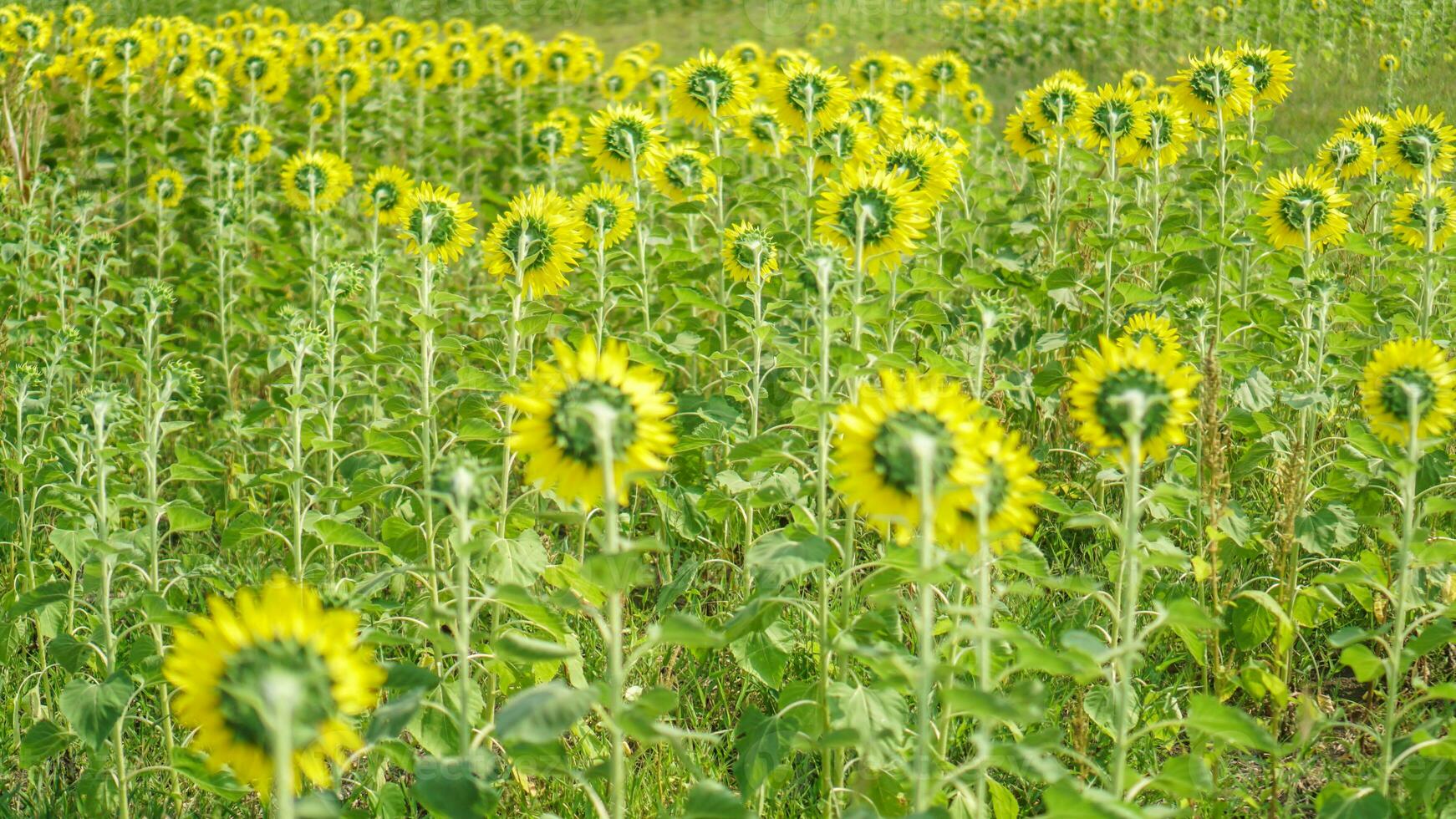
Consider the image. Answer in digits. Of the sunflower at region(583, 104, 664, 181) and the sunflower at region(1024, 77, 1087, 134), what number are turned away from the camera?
2

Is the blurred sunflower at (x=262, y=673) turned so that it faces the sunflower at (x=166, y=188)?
yes

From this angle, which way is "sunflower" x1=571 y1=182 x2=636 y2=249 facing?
away from the camera

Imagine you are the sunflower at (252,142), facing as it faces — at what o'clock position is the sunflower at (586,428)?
the sunflower at (586,428) is roughly at 6 o'clock from the sunflower at (252,142).

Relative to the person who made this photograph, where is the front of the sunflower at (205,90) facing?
facing away from the viewer

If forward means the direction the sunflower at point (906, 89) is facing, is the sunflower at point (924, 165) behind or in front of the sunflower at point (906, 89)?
behind

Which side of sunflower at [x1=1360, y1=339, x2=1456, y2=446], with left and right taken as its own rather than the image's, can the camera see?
back

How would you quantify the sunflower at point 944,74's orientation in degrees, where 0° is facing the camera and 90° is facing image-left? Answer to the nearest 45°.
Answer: approximately 180°

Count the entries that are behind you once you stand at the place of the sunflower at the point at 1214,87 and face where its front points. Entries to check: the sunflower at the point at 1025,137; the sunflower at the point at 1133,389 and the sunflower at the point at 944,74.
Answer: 1

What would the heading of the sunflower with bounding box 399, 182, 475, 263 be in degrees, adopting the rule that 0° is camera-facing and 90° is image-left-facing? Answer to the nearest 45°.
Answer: approximately 180°

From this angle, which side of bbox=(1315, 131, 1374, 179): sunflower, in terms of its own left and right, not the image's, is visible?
back

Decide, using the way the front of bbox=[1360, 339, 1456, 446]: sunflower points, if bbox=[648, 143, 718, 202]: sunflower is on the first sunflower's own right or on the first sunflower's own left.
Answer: on the first sunflower's own left

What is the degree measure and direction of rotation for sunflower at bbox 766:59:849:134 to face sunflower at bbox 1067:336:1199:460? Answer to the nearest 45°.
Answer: approximately 180°

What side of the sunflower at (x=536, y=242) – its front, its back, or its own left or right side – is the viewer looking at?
back

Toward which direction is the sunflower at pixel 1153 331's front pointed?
away from the camera

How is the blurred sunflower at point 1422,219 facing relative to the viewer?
away from the camera

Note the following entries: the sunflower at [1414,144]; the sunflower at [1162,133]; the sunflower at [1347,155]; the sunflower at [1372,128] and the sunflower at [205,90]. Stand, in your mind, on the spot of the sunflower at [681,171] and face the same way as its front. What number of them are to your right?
4
